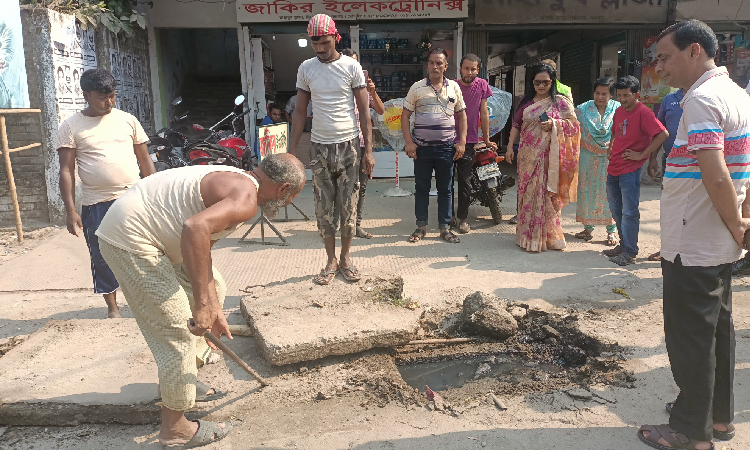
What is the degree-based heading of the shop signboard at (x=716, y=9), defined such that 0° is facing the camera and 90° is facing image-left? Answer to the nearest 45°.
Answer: approximately 0°

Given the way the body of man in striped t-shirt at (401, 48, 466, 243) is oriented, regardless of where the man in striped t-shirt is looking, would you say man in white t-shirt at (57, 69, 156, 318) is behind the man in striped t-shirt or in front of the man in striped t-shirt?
in front

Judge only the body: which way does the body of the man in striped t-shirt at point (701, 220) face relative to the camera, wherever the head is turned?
to the viewer's left

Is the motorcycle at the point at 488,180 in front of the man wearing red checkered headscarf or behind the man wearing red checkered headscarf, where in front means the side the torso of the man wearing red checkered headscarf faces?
behind

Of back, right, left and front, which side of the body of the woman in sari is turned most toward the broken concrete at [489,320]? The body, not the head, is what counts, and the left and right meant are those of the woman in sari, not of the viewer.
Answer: front

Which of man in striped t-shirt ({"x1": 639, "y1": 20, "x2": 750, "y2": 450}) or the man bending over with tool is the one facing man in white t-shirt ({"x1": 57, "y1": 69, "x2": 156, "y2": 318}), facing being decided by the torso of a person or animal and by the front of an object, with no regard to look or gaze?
the man in striped t-shirt

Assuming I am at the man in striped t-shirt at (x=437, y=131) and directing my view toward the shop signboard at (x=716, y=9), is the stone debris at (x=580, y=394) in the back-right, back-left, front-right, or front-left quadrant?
back-right

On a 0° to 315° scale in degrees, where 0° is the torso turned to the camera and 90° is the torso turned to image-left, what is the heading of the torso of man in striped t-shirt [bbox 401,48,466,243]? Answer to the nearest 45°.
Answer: approximately 0°

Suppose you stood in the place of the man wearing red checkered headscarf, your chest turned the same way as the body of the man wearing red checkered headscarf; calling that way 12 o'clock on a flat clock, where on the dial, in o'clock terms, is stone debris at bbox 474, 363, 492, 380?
The stone debris is roughly at 11 o'clock from the man wearing red checkered headscarf.

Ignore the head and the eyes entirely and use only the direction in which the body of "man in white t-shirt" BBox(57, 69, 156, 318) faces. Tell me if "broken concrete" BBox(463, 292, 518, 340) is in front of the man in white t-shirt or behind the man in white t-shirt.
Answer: in front

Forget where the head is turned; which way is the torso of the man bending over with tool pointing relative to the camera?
to the viewer's right

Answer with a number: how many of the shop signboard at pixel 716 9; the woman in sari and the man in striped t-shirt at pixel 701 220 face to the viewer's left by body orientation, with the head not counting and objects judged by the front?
1
